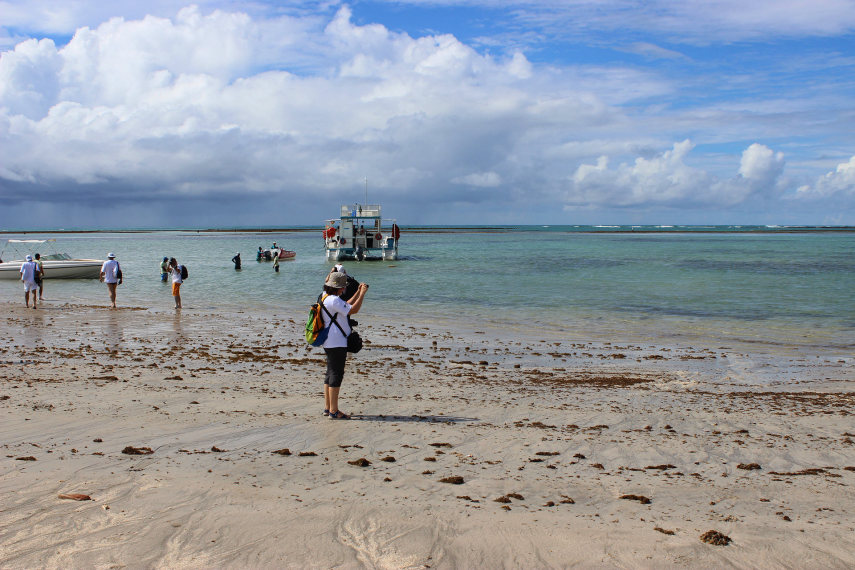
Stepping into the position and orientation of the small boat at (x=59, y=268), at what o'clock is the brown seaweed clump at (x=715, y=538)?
The brown seaweed clump is roughly at 3 o'clock from the small boat.

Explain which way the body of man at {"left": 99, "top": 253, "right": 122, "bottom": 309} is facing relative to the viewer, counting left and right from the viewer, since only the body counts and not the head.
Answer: facing away from the viewer

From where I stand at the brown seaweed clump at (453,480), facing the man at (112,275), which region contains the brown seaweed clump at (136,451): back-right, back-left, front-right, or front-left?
front-left

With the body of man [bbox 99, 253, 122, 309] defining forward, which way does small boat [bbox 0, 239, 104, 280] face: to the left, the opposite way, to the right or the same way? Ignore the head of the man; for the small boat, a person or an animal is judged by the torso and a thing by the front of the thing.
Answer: to the right

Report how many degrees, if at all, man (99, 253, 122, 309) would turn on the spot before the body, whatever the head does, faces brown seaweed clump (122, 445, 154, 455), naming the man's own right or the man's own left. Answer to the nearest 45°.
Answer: approximately 180°

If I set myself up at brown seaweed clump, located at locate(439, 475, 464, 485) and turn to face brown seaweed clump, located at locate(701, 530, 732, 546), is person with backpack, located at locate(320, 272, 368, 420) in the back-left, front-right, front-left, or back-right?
back-left

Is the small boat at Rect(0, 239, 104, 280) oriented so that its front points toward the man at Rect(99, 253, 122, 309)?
no

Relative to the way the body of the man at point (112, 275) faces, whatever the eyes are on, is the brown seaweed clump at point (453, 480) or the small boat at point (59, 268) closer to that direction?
the small boat

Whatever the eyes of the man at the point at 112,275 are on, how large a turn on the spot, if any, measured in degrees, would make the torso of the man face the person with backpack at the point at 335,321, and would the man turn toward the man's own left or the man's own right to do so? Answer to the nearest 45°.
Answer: approximately 180°

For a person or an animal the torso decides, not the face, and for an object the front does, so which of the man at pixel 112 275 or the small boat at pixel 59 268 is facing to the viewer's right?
the small boat

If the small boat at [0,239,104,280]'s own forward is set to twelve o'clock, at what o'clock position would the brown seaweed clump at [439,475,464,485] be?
The brown seaweed clump is roughly at 3 o'clock from the small boat.

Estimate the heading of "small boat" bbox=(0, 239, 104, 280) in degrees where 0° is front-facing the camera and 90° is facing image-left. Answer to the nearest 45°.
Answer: approximately 270°
